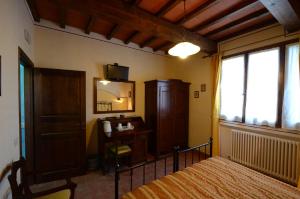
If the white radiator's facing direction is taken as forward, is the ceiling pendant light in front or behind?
in front

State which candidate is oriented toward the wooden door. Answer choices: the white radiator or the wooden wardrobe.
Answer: the white radiator

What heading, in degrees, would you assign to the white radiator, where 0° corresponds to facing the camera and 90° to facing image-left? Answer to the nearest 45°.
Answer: approximately 45°

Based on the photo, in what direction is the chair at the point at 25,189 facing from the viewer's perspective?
to the viewer's right

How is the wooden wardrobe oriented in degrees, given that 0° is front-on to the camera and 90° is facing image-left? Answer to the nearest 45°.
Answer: approximately 315°

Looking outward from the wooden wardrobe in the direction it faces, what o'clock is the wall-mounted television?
The wall-mounted television is roughly at 4 o'clock from the wooden wardrobe.

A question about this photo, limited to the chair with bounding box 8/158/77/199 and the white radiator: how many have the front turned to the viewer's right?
1

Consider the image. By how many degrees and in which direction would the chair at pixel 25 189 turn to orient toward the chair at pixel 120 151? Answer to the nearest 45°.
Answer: approximately 45° to its left

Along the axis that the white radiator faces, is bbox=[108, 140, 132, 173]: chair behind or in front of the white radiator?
in front

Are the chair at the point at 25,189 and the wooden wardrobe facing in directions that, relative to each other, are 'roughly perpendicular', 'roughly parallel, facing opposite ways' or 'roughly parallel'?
roughly perpendicular

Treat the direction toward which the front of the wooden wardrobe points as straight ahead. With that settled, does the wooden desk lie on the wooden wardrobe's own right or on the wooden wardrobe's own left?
on the wooden wardrobe's own right

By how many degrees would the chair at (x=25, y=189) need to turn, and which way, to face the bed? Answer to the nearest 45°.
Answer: approximately 45° to its right

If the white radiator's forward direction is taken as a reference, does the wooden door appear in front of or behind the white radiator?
in front
